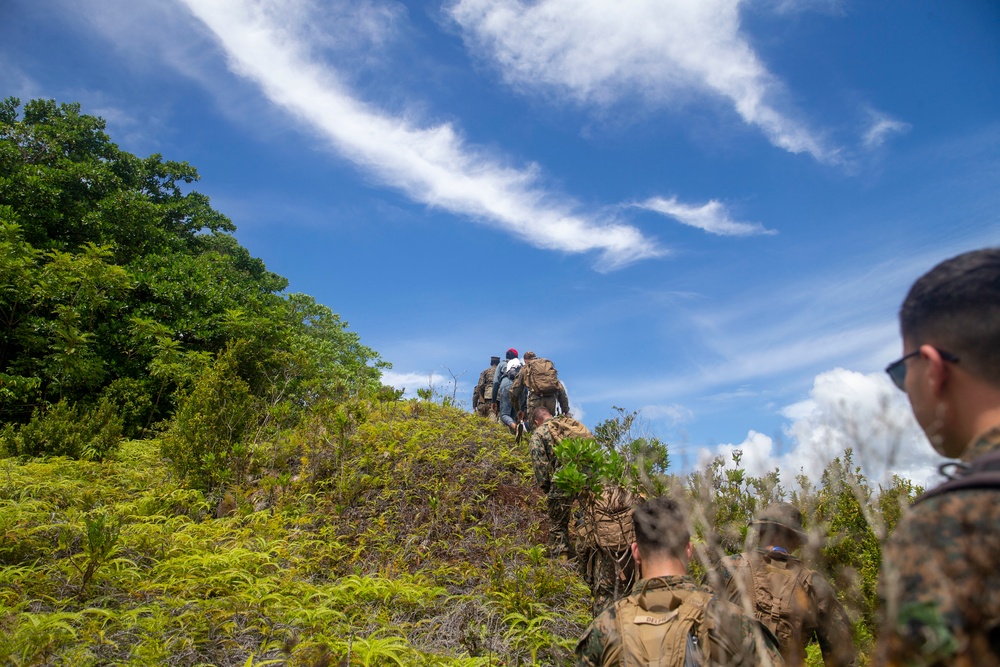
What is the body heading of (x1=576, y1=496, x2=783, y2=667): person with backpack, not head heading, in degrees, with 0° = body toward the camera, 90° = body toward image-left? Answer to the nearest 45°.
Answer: approximately 180°

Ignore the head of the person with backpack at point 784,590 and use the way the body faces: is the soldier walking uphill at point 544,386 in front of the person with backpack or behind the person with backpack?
in front

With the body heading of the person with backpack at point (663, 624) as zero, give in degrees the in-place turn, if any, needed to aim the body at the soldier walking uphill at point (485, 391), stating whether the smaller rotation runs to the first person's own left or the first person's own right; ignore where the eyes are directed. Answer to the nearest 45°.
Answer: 0° — they already face them

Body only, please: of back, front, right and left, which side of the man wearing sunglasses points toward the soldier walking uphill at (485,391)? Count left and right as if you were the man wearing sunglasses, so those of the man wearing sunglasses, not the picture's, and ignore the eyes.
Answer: front

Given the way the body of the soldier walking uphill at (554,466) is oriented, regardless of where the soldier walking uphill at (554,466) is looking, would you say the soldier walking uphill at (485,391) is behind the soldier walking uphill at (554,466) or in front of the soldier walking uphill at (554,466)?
in front

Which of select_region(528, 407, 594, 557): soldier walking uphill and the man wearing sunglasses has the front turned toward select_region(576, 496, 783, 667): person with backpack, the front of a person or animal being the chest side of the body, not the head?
the man wearing sunglasses

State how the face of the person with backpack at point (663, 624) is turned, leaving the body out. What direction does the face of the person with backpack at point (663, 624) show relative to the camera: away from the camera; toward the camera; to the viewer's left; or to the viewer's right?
away from the camera

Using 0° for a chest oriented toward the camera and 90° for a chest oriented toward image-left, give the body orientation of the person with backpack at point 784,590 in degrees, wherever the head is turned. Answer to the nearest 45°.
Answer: approximately 180°

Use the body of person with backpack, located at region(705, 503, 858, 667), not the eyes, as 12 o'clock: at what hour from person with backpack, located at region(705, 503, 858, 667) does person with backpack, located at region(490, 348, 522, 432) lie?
person with backpack, located at region(490, 348, 522, 432) is roughly at 11 o'clock from person with backpack, located at region(705, 503, 858, 667).

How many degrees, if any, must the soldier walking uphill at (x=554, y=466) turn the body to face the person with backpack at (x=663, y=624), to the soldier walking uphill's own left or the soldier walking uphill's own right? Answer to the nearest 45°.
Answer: approximately 135° to the soldier walking uphill's own left

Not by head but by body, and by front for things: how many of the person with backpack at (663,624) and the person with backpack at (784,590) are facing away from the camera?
2

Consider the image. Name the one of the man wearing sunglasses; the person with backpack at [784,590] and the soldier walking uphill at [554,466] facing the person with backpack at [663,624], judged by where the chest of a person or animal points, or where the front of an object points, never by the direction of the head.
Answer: the man wearing sunglasses

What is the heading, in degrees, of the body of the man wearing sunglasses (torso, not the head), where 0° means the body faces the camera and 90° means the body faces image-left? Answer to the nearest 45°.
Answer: approximately 135°
